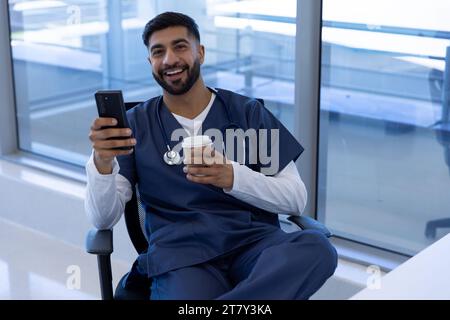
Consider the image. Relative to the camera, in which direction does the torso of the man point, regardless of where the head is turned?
toward the camera
